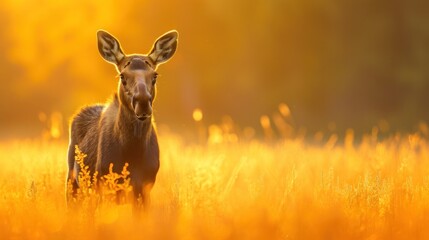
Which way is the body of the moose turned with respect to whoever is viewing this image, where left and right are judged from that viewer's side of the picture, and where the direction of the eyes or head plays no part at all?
facing the viewer and to the right of the viewer
